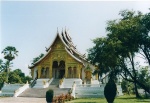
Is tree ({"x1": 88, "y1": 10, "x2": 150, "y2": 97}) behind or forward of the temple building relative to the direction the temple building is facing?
forward

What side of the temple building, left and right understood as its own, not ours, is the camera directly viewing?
front
